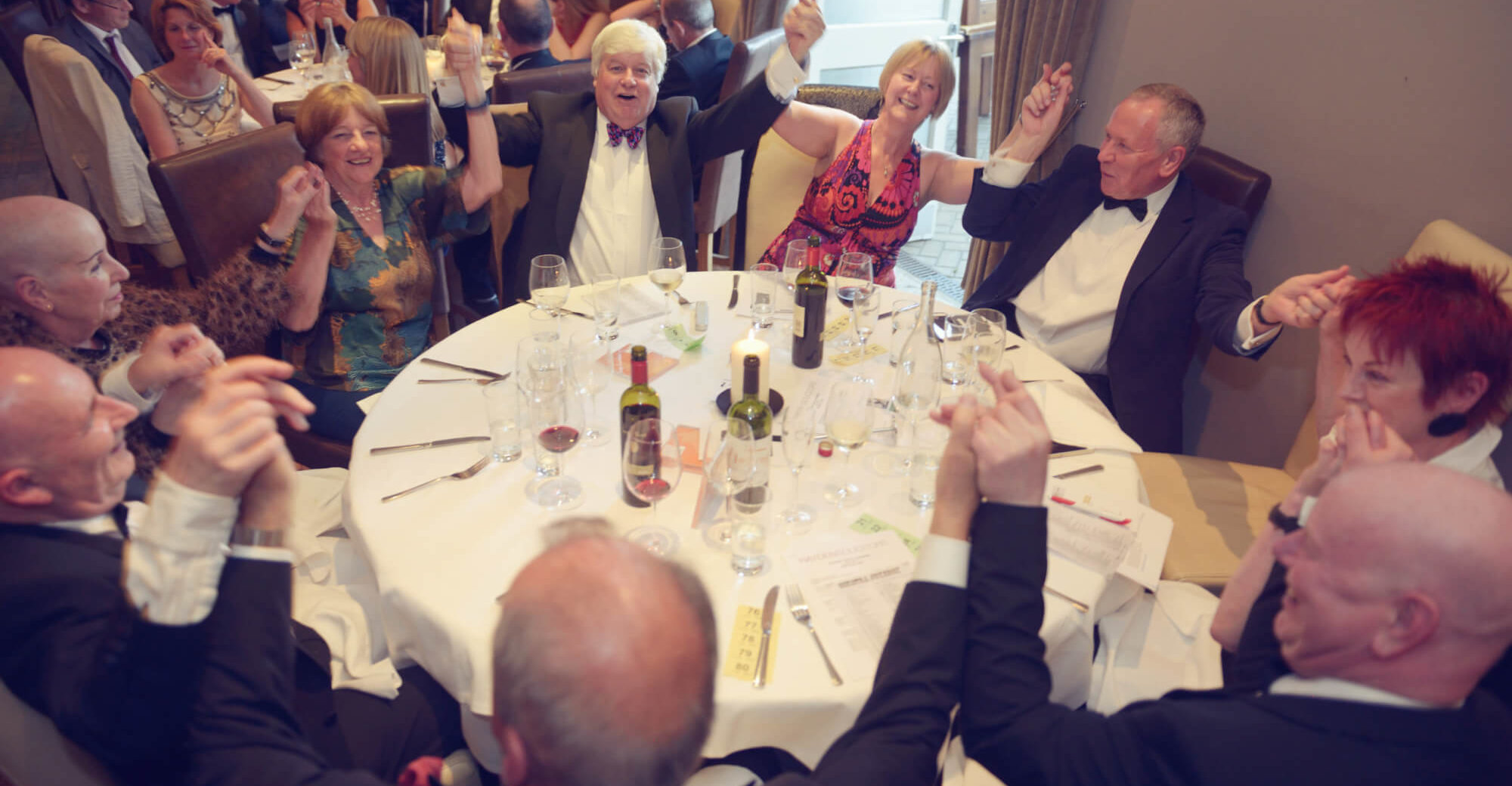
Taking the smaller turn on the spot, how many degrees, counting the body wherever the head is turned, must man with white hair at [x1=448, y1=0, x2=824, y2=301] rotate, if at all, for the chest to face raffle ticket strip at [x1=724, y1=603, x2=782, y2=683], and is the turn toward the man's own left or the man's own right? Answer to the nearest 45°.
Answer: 0° — they already face it

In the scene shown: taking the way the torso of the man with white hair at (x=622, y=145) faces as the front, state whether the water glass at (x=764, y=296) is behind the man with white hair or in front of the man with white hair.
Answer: in front

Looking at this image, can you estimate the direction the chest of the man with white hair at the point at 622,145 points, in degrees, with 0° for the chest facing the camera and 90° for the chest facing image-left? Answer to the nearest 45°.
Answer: approximately 0°

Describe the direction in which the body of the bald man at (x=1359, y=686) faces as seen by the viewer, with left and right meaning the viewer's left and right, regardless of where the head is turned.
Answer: facing away from the viewer and to the left of the viewer

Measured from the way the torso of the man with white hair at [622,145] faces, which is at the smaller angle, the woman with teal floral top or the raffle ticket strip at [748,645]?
the raffle ticket strip

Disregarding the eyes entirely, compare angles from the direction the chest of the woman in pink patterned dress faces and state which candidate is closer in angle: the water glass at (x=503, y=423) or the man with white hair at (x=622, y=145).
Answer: the water glass

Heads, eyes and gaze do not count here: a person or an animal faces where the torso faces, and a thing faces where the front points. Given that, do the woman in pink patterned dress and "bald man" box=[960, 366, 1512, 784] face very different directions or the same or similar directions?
very different directions

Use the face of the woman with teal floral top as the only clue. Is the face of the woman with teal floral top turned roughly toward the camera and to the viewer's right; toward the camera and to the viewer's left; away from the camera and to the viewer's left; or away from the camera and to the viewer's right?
toward the camera and to the viewer's right

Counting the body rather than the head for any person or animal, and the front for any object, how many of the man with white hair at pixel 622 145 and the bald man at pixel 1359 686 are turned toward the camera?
1

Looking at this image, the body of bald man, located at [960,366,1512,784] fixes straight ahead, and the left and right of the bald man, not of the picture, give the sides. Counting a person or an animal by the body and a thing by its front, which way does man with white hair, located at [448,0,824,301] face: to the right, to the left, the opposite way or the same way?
the opposite way

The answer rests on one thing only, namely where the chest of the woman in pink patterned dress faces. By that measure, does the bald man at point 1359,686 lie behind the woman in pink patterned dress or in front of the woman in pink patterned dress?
in front

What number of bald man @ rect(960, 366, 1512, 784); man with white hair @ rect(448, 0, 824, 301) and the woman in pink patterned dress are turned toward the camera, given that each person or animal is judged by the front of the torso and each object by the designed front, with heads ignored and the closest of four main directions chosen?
2
